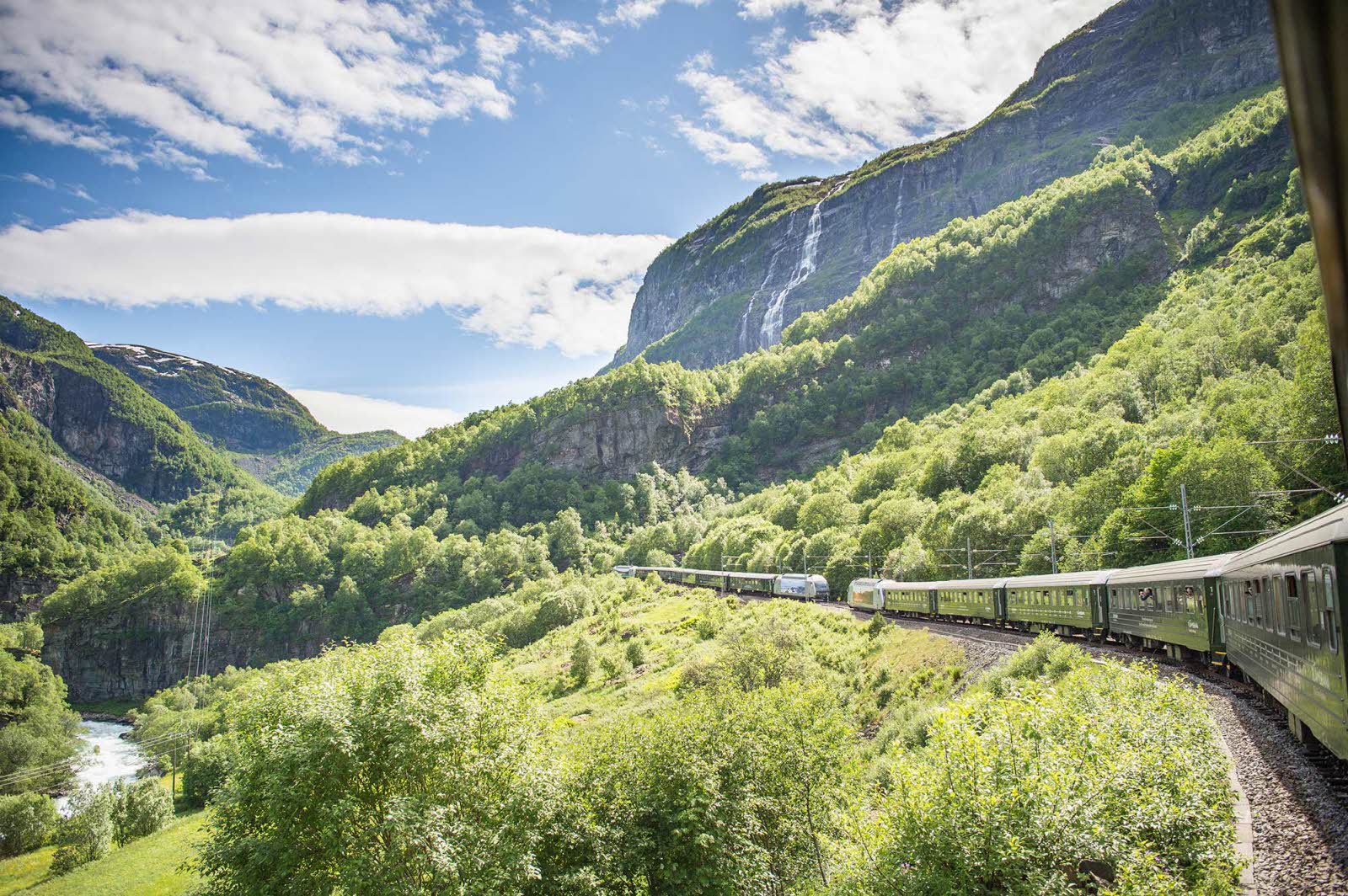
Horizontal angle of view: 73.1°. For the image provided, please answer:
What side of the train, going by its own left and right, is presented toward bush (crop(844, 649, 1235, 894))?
left

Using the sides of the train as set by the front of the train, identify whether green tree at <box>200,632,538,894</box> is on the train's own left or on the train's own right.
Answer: on the train's own left

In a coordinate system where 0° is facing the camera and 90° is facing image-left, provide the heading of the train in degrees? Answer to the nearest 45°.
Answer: approximately 135°

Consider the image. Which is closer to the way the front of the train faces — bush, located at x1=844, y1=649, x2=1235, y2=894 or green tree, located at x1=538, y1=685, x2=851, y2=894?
the green tree
